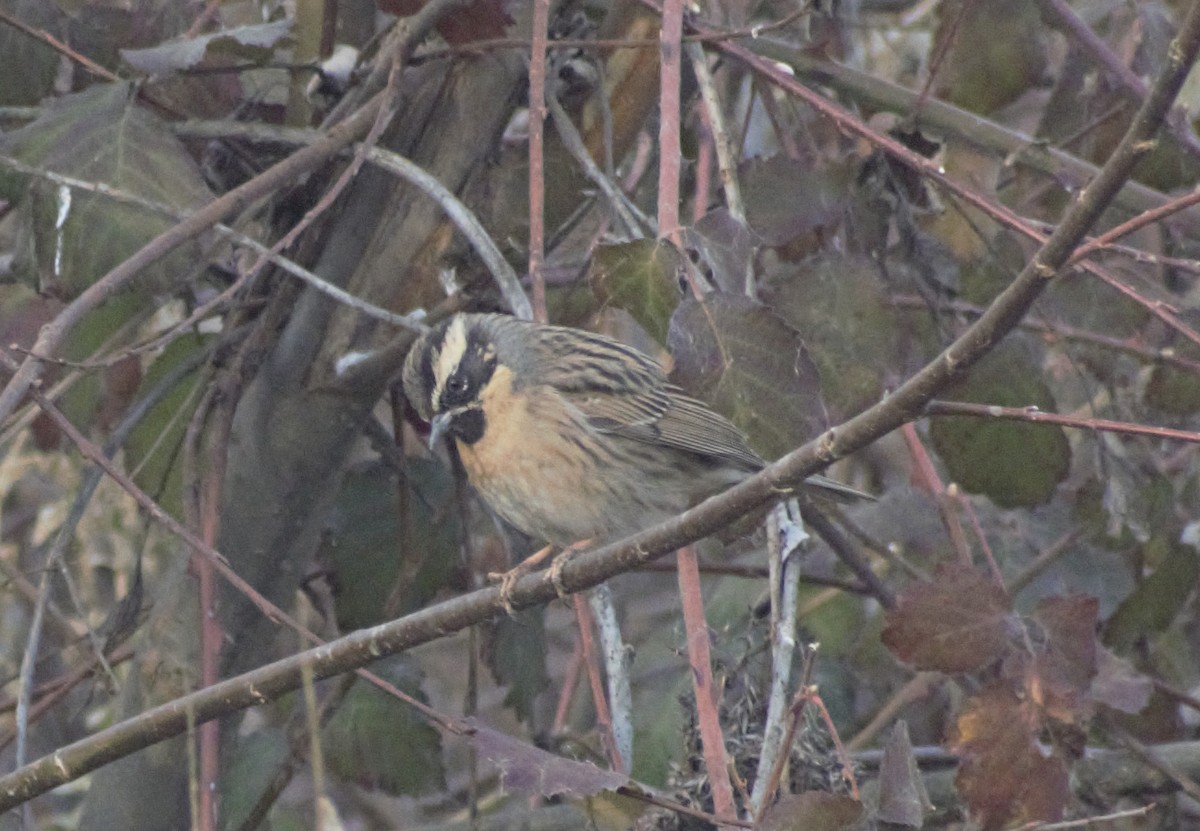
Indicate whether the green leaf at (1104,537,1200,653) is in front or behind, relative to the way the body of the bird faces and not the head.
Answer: behind

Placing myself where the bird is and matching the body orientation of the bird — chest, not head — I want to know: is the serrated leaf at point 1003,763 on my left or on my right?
on my left

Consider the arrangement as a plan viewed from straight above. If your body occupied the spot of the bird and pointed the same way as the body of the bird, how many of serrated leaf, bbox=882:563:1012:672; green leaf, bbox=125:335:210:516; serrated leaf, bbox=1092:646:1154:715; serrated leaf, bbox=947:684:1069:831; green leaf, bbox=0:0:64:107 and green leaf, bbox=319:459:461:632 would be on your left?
3

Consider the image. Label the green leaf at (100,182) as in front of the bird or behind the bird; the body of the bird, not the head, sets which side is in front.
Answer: in front

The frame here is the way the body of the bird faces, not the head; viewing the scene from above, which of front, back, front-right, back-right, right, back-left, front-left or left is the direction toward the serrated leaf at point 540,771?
front-left

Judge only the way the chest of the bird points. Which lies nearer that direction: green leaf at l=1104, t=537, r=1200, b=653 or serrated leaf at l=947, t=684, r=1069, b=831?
the serrated leaf

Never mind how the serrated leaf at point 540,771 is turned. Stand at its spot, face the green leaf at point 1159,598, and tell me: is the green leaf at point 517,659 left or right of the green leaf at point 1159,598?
left

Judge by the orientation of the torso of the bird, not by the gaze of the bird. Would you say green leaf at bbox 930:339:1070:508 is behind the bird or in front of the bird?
behind

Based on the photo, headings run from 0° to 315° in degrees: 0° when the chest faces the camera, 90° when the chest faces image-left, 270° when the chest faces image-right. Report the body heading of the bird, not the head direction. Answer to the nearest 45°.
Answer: approximately 45°
